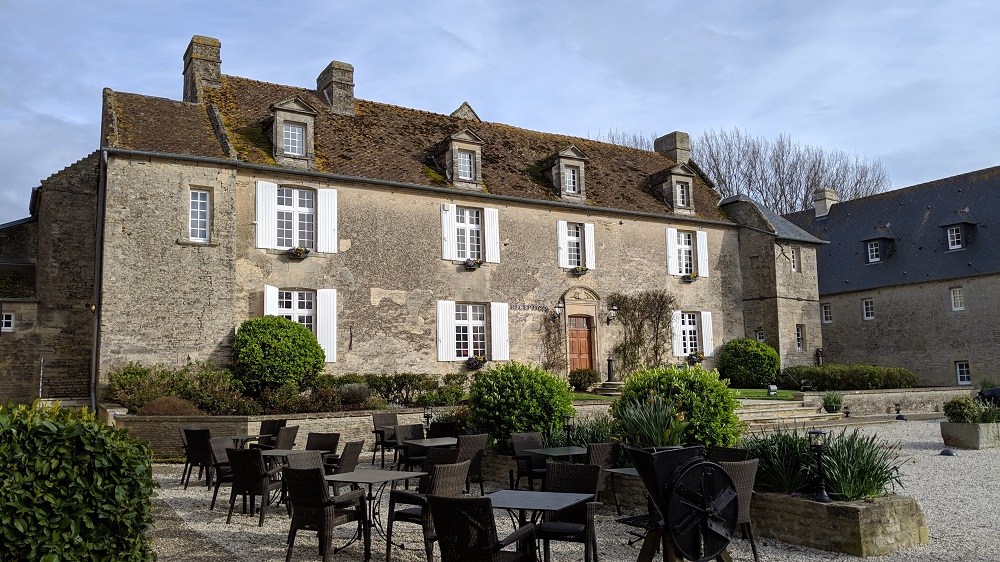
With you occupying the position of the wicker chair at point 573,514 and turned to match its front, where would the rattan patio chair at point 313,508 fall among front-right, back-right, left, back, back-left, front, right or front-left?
front-right

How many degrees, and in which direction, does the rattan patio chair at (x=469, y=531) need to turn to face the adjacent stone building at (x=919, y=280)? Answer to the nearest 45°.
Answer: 0° — it already faces it

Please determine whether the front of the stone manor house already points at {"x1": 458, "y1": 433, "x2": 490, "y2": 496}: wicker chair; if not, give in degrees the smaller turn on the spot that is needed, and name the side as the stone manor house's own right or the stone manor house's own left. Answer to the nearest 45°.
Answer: approximately 45° to the stone manor house's own right

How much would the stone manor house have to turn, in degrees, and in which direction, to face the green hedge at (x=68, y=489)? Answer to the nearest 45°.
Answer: approximately 45° to its right

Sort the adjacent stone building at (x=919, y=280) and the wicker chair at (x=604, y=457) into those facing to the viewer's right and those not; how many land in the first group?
0

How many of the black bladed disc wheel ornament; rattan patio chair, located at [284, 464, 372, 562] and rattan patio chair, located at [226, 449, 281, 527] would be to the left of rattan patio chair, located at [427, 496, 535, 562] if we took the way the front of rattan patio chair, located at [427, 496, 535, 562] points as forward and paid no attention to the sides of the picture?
2

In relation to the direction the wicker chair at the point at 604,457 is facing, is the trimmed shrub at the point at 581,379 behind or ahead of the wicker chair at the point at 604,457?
ahead

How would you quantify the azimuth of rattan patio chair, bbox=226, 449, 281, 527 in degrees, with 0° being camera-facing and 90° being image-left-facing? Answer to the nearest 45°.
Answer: approximately 225°

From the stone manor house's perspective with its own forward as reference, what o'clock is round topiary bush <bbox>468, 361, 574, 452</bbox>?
The round topiary bush is roughly at 1 o'clock from the stone manor house.

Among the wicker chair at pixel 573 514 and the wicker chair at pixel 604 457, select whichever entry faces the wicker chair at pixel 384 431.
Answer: the wicker chair at pixel 604 457

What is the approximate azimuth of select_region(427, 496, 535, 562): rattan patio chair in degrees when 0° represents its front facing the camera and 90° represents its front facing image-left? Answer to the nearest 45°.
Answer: approximately 225°

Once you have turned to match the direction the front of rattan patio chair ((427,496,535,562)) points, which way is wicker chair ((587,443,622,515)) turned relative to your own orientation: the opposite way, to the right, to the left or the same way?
to the left

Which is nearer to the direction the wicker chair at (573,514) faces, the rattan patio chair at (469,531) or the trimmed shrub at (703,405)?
the rattan patio chair

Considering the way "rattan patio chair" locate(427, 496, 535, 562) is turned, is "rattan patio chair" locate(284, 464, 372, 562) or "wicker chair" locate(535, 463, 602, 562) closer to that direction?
the wicker chair
